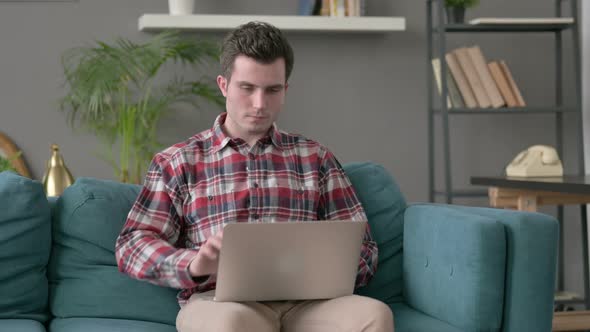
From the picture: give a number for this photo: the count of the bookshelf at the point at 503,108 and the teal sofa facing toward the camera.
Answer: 2

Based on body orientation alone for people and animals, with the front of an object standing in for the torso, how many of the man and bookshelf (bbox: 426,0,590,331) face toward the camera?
2

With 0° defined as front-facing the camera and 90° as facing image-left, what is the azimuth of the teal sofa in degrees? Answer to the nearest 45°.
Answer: approximately 0°

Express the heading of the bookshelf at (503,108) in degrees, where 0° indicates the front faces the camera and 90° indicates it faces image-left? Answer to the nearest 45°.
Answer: approximately 0°

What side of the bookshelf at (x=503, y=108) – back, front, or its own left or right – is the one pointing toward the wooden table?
front

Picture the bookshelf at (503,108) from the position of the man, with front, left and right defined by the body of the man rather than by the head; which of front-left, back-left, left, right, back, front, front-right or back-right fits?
back-left

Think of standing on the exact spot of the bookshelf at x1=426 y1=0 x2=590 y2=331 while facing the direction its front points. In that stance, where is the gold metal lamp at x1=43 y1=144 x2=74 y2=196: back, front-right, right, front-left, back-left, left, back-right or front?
front-right

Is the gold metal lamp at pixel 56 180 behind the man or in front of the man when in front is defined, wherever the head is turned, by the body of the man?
behind

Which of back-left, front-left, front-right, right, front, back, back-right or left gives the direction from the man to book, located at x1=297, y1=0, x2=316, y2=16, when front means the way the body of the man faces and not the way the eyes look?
back

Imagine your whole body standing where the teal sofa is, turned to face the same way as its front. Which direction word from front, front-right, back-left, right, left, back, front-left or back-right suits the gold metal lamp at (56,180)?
back-right
